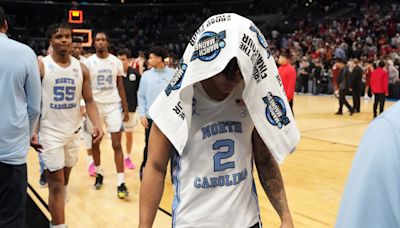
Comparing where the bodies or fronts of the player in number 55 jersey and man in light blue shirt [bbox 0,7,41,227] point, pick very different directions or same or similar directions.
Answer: very different directions

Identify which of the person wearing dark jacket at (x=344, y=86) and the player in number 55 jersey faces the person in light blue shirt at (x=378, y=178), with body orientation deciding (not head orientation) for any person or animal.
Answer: the player in number 55 jersey

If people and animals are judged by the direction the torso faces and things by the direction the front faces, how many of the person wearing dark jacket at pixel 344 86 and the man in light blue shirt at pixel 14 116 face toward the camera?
0

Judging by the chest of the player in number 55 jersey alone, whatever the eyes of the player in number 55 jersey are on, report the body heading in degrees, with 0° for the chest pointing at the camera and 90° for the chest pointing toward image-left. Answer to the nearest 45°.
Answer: approximately 0°

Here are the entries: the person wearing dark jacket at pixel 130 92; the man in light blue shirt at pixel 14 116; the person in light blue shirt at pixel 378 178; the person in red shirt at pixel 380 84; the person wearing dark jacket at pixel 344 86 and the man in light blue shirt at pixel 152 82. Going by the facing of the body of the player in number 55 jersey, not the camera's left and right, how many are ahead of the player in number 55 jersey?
2

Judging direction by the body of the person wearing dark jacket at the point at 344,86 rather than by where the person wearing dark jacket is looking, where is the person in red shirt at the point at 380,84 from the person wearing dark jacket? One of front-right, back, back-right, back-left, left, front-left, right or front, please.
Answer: back-left

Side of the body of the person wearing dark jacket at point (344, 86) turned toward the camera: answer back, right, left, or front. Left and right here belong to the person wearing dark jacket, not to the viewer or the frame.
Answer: left
